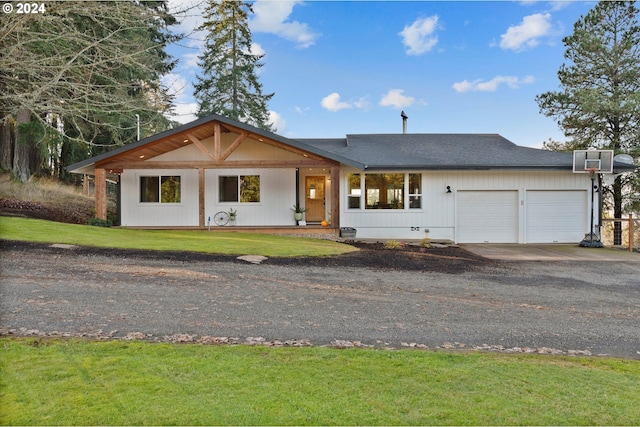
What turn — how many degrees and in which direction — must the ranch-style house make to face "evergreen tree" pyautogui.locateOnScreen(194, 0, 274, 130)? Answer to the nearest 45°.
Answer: approximately 135° to its right

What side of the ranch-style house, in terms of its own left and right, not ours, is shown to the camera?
front

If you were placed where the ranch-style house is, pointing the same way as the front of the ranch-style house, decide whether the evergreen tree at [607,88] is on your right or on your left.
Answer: on your left
